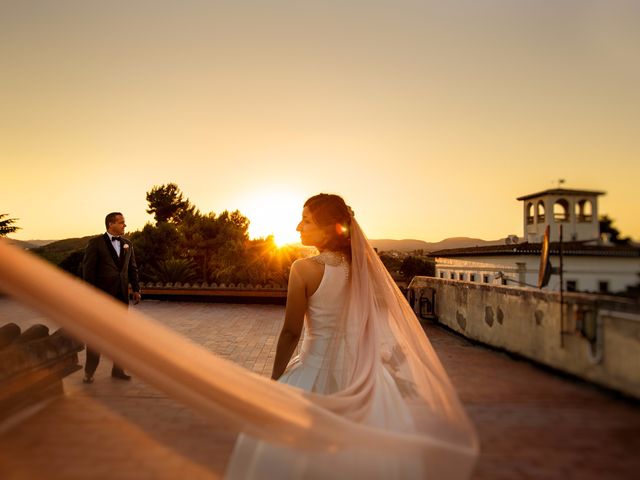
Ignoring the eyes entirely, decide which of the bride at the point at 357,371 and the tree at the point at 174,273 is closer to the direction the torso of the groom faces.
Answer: the bride

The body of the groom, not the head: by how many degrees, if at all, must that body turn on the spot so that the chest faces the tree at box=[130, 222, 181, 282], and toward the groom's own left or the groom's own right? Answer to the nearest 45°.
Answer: approximately 135° to the groom's own left

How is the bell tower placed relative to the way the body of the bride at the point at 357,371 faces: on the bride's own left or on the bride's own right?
on the bride's own right

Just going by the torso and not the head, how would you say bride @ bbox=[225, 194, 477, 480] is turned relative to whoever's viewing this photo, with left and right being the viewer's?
facing away from the viewer and to the left of the viewer

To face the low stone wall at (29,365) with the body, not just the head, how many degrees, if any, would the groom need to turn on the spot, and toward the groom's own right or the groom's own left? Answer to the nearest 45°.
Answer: approximately 90° to the groom's own right

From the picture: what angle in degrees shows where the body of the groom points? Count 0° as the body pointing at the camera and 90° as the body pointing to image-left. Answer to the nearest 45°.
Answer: approximately 315°

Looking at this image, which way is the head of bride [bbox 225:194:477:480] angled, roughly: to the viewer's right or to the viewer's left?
to the viewer's left

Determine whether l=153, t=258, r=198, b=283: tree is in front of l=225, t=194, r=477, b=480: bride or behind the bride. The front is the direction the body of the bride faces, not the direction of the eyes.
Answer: in front
